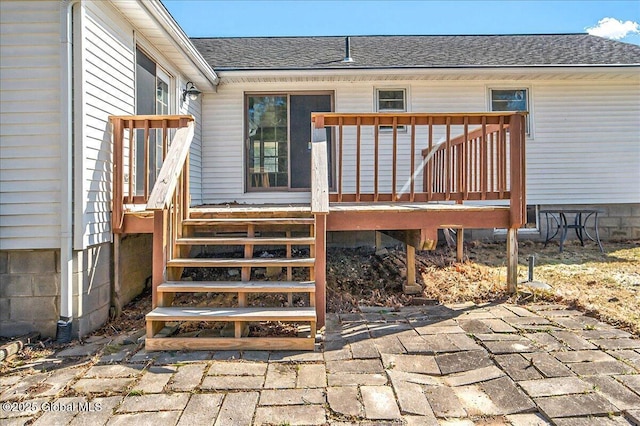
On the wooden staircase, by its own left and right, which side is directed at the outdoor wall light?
back

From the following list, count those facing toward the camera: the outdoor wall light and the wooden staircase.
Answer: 1

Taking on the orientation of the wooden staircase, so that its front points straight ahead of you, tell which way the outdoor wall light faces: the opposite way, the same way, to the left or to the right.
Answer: to the left

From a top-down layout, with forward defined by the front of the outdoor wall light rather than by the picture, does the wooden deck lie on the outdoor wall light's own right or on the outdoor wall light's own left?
on the outdoor wall light's own right

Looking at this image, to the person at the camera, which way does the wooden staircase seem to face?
facing the viewer

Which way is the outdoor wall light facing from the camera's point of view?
to the viewer's right

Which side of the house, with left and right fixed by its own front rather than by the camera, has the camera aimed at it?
back
